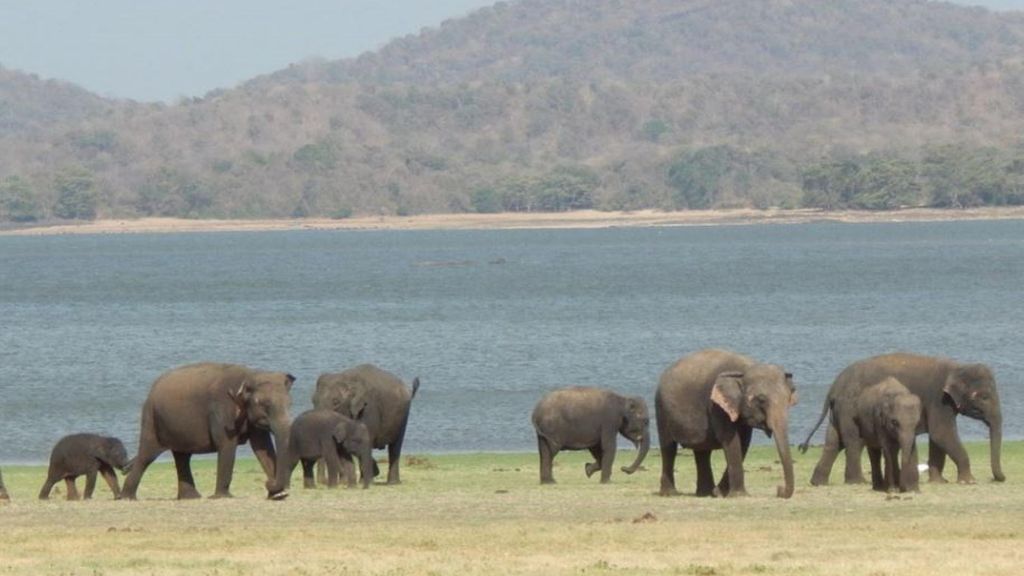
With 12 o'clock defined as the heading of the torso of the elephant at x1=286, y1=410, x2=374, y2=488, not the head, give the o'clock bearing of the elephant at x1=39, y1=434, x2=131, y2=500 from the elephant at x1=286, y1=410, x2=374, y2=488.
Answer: the elephant at x1=39, y1=434, x2=131, y2=500 is roughly at 6 o'clock from the elephant at x1=286, y1=410, x2=374, y2=488.

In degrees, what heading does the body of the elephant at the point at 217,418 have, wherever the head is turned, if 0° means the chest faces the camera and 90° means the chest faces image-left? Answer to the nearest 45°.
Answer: approximately 270°

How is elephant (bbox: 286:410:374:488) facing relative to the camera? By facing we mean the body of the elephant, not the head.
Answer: to the viewer's right

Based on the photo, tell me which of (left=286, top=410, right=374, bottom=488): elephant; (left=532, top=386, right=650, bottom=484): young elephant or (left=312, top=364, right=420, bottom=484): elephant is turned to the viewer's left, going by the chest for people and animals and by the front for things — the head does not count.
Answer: (left=312, top=364, right=420, bottom=484): elephant

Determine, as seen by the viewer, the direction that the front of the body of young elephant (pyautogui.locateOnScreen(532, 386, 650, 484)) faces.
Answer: to the viewer's right

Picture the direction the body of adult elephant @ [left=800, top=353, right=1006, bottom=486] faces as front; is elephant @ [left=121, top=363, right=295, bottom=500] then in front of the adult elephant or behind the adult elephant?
behind

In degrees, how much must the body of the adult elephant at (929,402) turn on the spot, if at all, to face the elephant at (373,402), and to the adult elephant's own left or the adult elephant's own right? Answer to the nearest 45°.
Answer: approximately 180°

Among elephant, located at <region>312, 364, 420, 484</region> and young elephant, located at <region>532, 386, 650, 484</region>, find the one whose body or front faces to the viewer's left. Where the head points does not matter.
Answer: the elephant

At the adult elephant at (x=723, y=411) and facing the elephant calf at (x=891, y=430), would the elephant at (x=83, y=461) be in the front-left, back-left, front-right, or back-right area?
back-left

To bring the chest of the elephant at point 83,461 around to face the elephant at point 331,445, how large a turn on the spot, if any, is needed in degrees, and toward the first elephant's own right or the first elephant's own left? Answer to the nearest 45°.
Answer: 0° — it already faces it

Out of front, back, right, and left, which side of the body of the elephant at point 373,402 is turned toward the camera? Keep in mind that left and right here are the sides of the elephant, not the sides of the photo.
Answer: left
